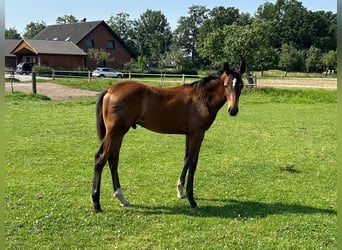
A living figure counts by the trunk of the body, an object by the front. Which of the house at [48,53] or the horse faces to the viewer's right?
the horse

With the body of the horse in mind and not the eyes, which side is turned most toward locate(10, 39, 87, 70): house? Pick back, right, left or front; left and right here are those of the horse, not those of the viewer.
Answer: left

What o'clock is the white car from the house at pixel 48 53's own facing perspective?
The white car is roughly at 9 o'clock from the house.

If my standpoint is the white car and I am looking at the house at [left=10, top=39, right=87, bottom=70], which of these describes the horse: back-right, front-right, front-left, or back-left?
back-left

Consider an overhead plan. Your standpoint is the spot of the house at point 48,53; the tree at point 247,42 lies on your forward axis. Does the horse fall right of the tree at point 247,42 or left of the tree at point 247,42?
right

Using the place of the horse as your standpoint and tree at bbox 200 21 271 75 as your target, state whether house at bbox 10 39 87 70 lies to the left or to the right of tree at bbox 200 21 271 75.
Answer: left

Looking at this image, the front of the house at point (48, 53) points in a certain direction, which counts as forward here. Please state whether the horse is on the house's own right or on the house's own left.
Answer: on the house's own left

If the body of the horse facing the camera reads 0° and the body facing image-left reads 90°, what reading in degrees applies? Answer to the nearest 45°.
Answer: approximately 270°

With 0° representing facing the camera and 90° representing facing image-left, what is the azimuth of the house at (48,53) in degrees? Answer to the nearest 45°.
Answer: approximately 45°
